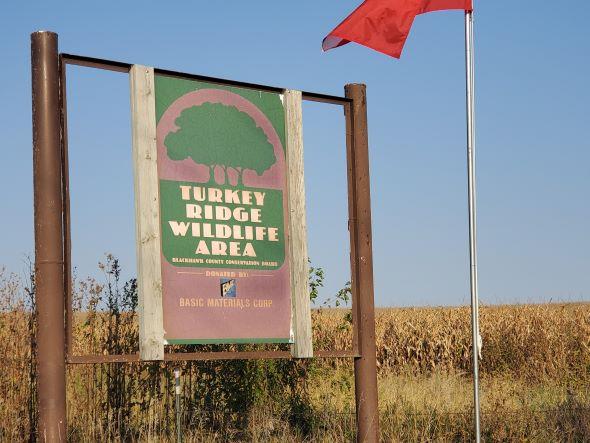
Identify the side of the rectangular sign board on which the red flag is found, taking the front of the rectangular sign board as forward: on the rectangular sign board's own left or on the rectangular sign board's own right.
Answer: on the rectangular sign board's own left

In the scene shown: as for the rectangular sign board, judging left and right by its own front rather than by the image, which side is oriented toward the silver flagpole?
left

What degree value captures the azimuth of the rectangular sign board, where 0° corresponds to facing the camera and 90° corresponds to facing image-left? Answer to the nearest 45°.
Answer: approximately 0°
